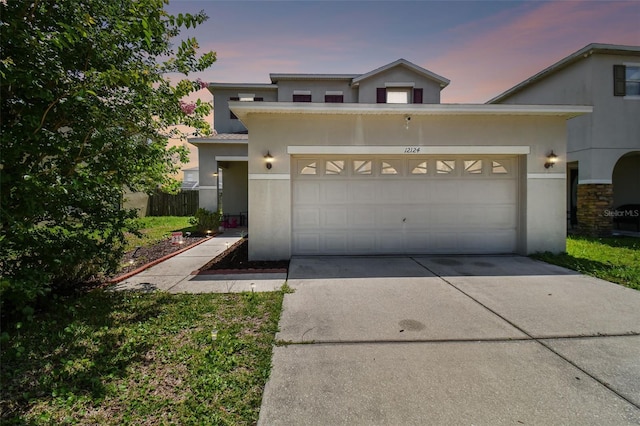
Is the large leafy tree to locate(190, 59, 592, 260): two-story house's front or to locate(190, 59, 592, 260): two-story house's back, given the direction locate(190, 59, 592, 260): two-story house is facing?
to the front

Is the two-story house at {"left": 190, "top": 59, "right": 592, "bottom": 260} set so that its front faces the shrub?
no

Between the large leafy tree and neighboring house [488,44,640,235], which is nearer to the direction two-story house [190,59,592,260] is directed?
the large leafy tree

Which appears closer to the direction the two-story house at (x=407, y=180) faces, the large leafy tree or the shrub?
the large leafy tree

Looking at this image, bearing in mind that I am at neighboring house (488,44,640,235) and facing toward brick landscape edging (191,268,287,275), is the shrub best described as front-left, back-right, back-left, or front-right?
front-right

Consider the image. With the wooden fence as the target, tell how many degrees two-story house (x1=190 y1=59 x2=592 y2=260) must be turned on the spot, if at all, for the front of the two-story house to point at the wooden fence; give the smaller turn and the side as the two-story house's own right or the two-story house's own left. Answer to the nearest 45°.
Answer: approximately 135° to the two-story house's own right

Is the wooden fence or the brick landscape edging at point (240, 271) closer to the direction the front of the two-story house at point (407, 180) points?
the brick landscape edging

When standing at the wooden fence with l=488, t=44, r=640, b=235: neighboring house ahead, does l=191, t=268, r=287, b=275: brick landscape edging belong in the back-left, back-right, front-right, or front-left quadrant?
front-right

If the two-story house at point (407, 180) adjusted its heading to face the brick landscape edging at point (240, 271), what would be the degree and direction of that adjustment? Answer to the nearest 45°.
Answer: approximately 45° to its right

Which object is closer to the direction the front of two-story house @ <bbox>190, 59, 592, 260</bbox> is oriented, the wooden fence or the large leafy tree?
the large leafy tree

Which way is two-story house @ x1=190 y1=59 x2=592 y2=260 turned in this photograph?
toward the camera

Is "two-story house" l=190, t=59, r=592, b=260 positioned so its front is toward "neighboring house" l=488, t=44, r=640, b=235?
no

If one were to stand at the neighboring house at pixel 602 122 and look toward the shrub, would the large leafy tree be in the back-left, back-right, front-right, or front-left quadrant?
front-left
